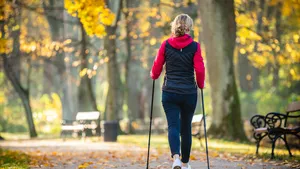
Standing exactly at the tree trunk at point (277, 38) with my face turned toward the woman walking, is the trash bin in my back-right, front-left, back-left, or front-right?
front-right

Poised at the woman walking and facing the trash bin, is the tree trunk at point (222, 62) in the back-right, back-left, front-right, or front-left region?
front-right

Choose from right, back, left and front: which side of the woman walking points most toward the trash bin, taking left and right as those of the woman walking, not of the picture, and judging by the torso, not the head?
front

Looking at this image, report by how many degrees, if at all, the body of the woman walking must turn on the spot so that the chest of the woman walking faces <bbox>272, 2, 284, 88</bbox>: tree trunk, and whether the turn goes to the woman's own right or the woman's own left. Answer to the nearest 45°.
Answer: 0° — they already face it

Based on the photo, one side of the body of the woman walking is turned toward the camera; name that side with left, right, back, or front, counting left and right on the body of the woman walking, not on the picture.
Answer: back

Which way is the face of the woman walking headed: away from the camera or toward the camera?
away from the camera

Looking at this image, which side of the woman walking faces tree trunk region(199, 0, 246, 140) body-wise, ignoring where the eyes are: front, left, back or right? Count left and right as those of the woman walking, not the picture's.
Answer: front
